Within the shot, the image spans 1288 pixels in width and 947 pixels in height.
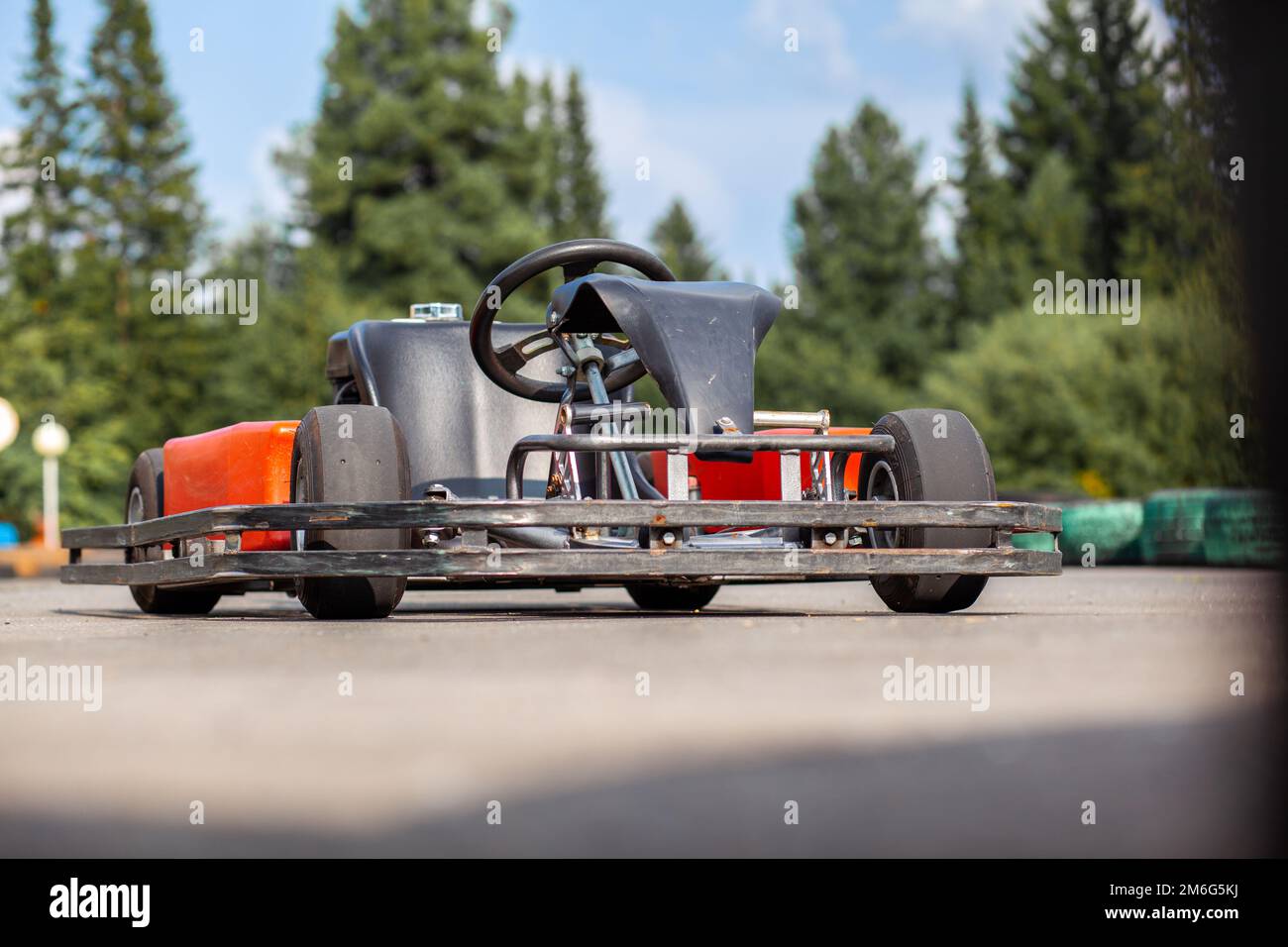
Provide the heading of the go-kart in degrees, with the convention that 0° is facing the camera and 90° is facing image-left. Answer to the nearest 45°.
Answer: approximately 315°
